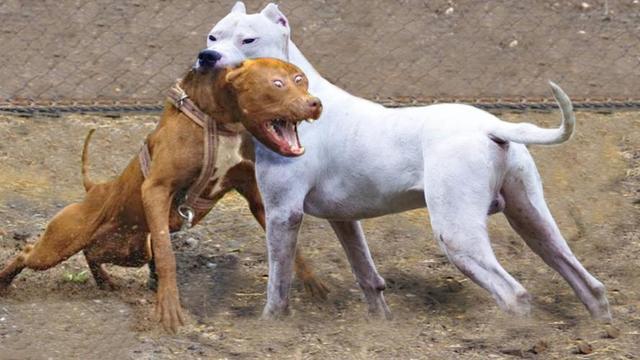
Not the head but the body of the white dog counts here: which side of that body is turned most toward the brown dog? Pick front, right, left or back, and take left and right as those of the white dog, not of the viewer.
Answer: front

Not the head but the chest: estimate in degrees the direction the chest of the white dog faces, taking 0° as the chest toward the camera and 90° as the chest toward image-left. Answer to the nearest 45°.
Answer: approximately 90°
